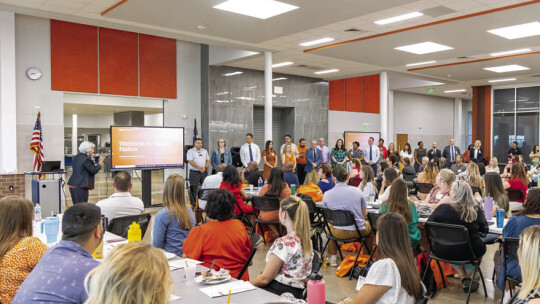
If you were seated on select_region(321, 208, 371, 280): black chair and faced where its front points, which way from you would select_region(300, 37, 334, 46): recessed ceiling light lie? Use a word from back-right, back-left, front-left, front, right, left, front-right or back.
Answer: front-left

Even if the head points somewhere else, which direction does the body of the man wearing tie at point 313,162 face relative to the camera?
toward the camera

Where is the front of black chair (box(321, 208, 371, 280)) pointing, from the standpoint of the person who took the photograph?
facing away from the viewer and to the right of the viewer

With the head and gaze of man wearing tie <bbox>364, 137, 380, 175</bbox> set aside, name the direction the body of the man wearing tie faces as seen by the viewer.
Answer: toward the camera

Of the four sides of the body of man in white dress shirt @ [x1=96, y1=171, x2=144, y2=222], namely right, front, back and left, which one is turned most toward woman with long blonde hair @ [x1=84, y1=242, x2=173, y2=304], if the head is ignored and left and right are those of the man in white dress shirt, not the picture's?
back

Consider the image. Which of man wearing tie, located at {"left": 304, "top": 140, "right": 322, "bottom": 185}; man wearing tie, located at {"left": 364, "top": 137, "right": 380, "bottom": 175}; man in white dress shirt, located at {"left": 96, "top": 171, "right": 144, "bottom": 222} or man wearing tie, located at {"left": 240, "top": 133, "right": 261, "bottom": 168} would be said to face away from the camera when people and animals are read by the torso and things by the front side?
the man in white dress shirt

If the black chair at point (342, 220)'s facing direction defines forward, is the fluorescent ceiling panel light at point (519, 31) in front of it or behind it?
in front

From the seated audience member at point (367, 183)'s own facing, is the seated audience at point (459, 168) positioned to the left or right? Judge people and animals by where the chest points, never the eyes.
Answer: on their right

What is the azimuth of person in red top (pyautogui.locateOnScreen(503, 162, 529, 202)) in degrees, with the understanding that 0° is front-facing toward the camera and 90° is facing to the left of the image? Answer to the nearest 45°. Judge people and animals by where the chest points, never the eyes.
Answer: approximately 135°

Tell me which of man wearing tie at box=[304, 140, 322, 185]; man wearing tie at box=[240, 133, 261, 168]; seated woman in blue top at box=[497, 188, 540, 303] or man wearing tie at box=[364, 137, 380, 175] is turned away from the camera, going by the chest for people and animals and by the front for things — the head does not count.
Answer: the seated woman in blue top

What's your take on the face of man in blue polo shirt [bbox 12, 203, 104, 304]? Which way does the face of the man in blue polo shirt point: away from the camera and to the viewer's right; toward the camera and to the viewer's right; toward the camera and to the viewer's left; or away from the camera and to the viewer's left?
away from the camera and to the viewer's right

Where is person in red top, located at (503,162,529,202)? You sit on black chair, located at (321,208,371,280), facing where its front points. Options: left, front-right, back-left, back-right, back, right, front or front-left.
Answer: front

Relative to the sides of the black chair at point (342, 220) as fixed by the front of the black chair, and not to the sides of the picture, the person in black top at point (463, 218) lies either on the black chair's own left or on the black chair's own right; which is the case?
on the black chair's own right

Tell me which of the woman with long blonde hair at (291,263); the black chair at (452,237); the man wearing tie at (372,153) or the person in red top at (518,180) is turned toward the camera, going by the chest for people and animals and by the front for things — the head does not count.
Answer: the man wearing tie

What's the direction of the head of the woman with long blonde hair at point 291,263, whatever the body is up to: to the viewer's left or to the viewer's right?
to the viewer's left

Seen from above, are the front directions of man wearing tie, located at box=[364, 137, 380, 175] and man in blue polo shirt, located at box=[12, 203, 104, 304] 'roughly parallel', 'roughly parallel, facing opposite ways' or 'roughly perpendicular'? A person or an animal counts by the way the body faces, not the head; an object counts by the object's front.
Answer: roughly parallel, facing opposite ways

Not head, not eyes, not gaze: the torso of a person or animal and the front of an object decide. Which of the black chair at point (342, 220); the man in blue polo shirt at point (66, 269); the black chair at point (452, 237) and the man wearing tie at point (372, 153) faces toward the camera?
the man wearing tie

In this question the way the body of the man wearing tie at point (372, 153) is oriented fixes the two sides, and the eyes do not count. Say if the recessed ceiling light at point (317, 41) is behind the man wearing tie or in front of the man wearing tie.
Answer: in front
